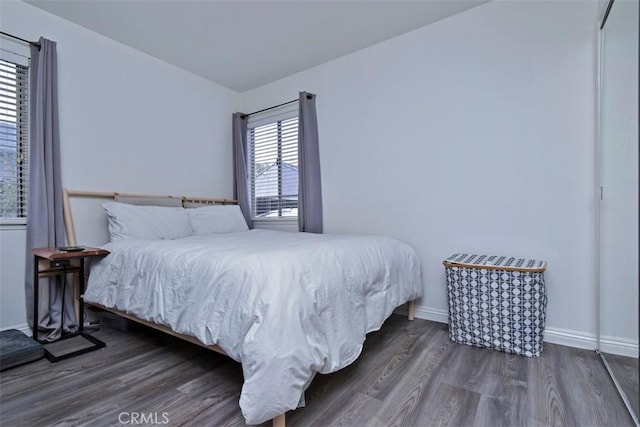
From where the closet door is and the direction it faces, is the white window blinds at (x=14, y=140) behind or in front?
in front

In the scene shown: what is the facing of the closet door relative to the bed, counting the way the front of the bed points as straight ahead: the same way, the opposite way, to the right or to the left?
the opposite way

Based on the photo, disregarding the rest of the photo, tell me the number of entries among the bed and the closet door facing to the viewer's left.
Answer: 1

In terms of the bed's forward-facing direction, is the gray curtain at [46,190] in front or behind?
behind

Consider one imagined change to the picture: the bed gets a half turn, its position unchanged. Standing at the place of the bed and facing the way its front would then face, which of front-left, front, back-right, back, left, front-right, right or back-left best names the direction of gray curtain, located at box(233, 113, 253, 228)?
front-right

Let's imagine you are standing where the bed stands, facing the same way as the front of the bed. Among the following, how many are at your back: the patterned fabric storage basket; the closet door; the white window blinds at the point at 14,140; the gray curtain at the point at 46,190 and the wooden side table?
3

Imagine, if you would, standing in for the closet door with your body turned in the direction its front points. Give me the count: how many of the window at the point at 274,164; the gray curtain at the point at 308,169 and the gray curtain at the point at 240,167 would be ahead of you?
3

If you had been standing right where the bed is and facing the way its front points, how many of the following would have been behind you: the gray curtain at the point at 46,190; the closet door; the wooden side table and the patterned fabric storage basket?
2

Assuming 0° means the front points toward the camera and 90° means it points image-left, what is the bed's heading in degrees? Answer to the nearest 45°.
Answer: approximately 315°

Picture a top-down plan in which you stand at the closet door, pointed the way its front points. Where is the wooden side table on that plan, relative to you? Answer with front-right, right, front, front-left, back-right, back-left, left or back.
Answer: front-left

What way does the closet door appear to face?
to the viewer's left

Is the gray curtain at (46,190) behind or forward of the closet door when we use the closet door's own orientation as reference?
forward
